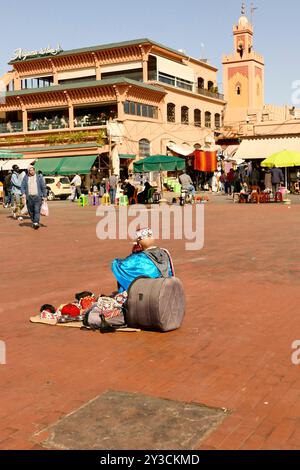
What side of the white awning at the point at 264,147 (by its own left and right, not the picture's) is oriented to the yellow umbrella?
front

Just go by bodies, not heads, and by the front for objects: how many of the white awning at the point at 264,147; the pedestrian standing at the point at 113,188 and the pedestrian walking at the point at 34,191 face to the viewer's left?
0

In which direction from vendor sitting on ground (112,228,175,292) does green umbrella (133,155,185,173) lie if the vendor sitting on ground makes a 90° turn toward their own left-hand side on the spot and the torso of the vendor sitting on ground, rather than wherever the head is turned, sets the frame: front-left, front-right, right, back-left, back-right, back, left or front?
back-right

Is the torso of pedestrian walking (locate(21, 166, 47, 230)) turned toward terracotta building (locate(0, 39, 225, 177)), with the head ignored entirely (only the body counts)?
no

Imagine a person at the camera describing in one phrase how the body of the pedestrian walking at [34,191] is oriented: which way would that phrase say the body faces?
toward the camera

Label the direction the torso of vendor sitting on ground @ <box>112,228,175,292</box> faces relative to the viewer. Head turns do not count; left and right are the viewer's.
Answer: facing away from the viewer and to the left of the viewer

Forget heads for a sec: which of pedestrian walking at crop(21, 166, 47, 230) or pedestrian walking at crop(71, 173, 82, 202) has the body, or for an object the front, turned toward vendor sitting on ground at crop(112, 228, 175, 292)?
pedestrian walking at crop(21, 166, 47, 230)

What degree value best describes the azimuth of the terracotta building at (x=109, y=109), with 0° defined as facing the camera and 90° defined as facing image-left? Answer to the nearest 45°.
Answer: approximately 45°

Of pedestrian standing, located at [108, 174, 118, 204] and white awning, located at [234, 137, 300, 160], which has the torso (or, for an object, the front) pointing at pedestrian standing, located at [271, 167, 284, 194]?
the white awning

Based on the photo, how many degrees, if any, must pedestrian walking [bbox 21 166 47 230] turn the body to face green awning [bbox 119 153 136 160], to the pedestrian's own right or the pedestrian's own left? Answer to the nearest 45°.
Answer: approximately 180°
